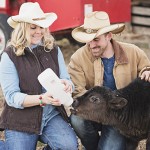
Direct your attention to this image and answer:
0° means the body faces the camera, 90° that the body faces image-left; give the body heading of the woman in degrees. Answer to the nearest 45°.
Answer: approximately 315°

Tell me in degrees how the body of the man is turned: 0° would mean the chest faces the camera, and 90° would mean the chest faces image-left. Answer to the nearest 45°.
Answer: approximately 0°

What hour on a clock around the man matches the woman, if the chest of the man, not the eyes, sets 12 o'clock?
The woman is roughly at 2 o'clock from the man.

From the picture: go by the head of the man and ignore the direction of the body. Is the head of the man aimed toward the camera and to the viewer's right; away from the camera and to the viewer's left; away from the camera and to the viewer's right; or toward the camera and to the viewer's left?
toward the camera and to the viewer's left

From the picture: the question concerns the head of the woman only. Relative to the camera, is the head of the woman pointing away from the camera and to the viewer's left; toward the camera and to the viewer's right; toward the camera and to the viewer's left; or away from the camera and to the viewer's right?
toward the camera and to the viewer's right

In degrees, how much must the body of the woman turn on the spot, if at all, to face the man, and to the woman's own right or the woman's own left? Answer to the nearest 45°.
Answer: approximately 90° to the woman's own left

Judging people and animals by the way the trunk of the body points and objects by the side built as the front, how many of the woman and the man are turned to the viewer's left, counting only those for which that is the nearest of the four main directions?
0
